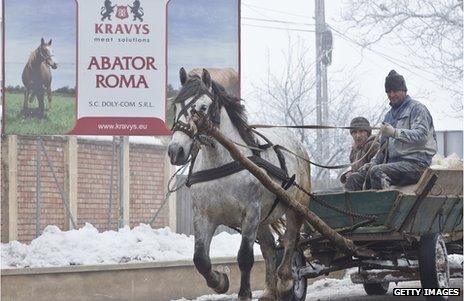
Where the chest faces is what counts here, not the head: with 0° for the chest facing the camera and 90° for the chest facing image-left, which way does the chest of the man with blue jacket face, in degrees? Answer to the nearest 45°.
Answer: approximately 45°

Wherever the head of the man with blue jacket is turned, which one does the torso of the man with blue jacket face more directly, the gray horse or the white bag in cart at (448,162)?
the gray horse

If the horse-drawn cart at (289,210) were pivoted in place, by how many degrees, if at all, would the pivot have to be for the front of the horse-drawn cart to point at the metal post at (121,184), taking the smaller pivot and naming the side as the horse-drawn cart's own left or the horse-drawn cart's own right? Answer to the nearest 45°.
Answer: approximately 90° to the horse-drawn cart's own right

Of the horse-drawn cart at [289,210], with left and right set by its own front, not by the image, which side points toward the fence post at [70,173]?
right

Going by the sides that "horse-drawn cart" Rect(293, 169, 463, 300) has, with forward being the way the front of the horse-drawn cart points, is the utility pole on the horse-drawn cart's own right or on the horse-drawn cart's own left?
on the horse-drawn cart's own right

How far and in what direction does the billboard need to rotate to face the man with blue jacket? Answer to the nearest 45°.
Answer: approximately 45° to its left

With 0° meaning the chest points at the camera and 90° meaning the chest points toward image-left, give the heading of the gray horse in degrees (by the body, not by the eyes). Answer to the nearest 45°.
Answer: approximately 45°

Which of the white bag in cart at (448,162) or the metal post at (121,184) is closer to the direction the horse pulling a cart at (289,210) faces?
the metal post
